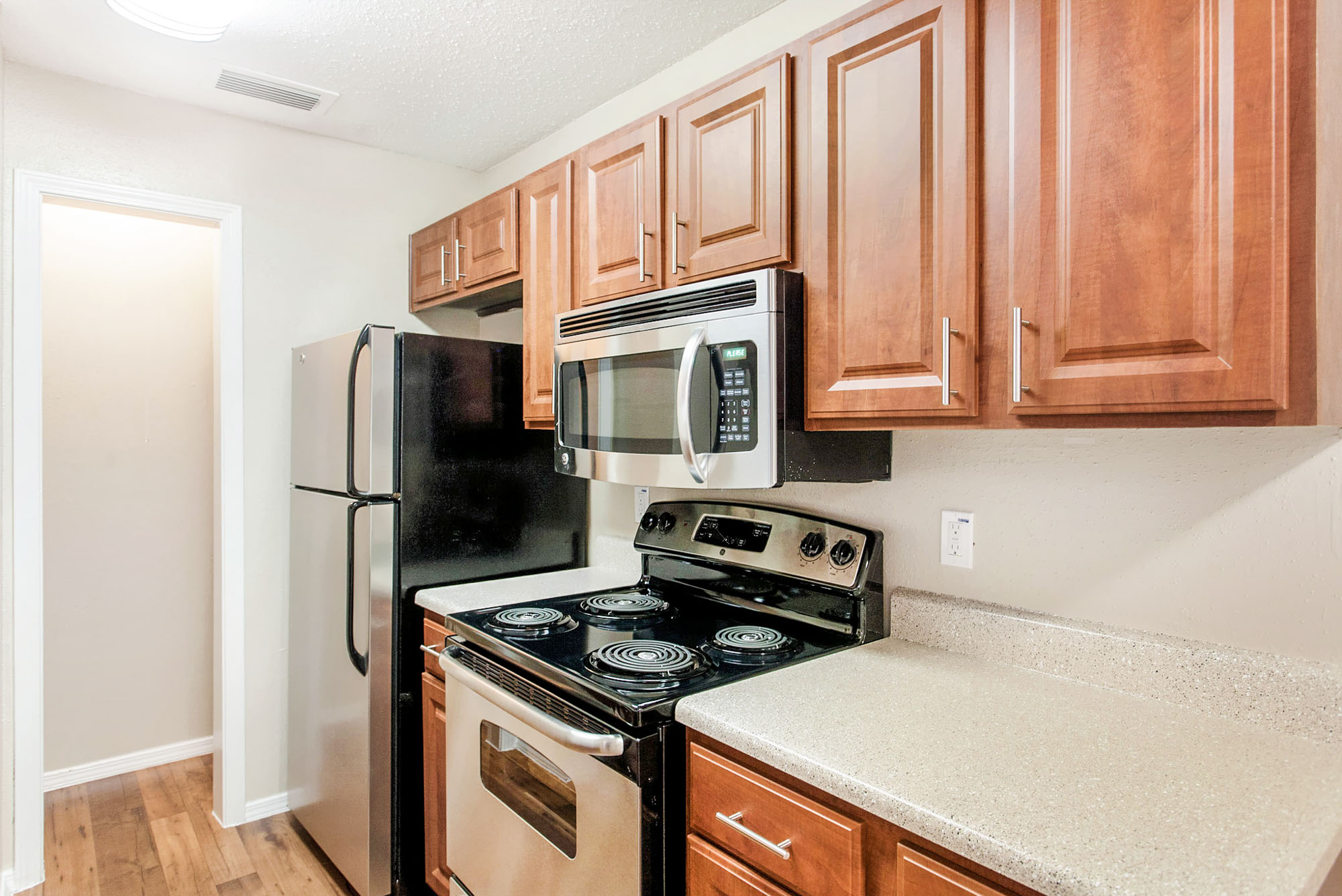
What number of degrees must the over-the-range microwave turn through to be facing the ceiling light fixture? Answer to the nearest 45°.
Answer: approximately 45° to its right

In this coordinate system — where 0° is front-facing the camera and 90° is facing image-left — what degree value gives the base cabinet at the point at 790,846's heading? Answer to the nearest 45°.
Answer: approximately 45°

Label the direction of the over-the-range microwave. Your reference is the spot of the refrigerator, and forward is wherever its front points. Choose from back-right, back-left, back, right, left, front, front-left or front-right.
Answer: left

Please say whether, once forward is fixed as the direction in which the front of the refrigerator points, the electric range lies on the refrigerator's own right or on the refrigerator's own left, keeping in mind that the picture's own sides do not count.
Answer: on the refrigerator's own left

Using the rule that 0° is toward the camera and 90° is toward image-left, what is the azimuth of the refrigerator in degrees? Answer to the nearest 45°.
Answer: approximately 45°

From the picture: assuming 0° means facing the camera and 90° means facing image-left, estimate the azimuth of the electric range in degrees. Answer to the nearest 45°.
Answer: approximately 45°

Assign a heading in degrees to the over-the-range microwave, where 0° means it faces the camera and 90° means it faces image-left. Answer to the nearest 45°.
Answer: approximately 45°

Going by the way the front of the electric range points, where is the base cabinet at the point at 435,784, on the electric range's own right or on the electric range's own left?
on the electric range's own right
